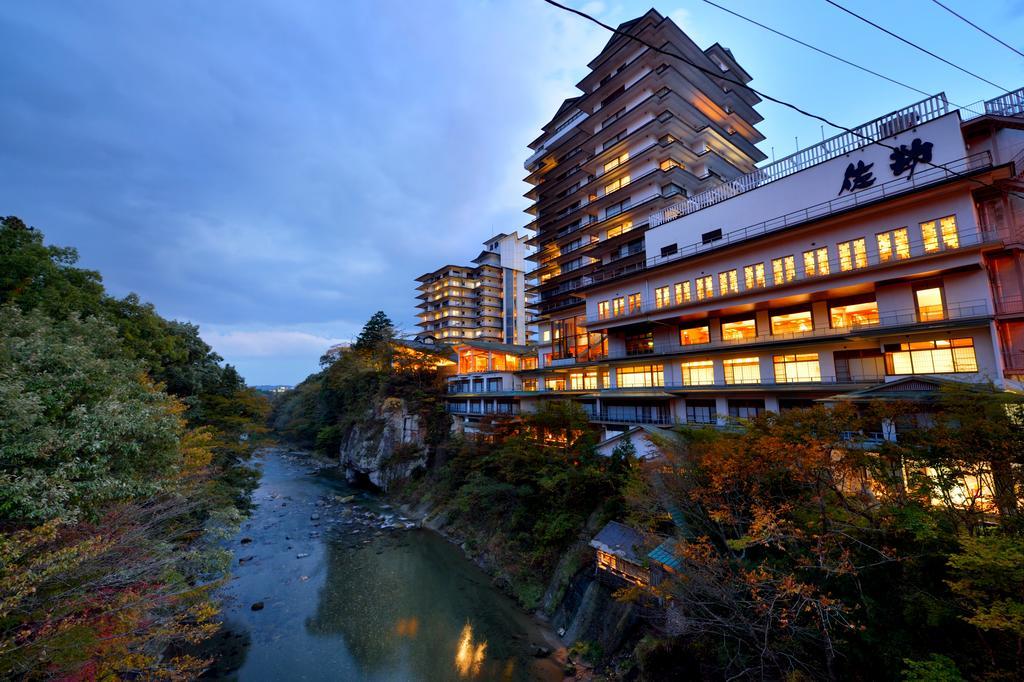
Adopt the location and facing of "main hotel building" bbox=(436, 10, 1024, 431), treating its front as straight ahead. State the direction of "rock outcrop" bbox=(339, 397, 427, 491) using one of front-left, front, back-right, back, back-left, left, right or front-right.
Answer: front-right

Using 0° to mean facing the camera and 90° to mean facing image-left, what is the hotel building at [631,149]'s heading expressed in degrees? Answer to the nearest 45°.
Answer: approximately 45°
